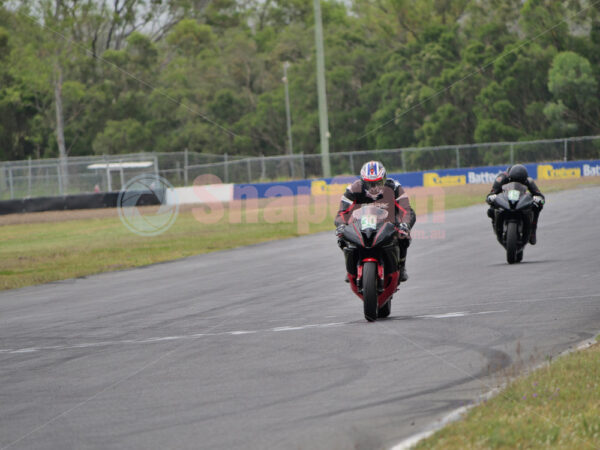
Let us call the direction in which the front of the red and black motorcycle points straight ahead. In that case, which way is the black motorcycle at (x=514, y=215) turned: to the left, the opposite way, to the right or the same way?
the same way

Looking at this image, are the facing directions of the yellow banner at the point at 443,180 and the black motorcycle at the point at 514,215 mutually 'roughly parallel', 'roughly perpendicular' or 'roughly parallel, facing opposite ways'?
roughly parallel

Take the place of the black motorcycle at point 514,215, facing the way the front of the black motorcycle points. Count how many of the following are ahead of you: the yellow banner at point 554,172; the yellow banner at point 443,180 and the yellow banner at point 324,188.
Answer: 0

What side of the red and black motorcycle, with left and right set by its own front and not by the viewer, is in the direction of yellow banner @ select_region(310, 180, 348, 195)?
back

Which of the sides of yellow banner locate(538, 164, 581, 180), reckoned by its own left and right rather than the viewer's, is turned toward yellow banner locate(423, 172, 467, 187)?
right

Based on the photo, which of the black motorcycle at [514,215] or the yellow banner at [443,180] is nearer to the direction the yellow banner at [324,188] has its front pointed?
the black motorcycle

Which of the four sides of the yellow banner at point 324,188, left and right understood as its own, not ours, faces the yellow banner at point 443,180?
left

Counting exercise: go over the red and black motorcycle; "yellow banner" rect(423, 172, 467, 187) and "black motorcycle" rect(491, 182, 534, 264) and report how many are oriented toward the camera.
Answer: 3

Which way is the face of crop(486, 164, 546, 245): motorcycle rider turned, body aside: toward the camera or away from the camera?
toward the camera

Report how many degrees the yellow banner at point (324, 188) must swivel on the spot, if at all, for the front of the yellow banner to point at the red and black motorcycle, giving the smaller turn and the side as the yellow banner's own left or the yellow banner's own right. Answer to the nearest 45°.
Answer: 0° — it already faces it

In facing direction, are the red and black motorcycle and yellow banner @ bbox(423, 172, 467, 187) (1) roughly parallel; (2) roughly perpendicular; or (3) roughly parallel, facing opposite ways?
roughly parallel

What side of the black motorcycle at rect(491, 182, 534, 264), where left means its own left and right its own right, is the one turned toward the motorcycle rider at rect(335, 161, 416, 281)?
front

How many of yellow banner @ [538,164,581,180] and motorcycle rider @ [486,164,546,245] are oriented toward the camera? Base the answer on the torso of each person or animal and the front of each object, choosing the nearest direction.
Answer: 2

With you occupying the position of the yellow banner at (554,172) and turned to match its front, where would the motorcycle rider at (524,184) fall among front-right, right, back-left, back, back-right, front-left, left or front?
front

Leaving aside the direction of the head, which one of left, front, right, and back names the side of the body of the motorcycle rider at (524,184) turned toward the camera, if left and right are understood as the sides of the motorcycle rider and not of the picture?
front

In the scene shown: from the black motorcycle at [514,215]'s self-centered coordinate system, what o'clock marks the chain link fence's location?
The chain link fence is roughly at 5 o'clock from the black motorcycle.

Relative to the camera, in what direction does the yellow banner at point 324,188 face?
facing the viewer

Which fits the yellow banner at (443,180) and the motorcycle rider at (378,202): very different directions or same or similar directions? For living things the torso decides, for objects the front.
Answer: same or similar directions
